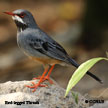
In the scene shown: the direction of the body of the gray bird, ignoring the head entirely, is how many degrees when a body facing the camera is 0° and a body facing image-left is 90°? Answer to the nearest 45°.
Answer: approximately 90°
